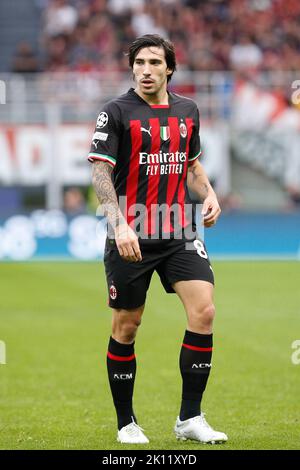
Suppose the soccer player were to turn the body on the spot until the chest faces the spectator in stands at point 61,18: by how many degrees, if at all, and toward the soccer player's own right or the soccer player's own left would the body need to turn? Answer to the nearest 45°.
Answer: approximately 135° to the soccer player's own left

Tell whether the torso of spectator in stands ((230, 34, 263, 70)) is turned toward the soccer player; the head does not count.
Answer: yes

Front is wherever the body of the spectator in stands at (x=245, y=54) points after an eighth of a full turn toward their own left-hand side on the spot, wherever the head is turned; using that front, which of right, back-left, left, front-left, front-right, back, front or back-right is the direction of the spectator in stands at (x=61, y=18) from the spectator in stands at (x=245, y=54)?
back-right

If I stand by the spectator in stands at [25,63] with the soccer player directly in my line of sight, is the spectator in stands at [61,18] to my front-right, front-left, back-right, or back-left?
back-left

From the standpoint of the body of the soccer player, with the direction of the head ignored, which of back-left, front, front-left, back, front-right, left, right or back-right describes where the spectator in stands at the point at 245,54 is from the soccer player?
back-left

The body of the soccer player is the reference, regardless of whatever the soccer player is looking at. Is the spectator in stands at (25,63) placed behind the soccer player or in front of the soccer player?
behind

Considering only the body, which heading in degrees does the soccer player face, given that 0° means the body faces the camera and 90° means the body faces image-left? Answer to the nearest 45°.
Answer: approximately 315°

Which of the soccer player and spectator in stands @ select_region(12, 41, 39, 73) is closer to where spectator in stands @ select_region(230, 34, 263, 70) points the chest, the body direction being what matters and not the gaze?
the soccer player

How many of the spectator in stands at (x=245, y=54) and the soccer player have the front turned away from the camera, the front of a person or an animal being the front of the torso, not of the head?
0
